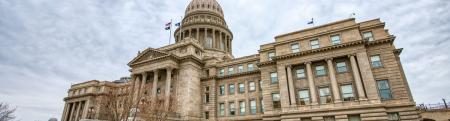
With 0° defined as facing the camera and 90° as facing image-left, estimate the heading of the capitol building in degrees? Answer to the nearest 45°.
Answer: approximately 45°
